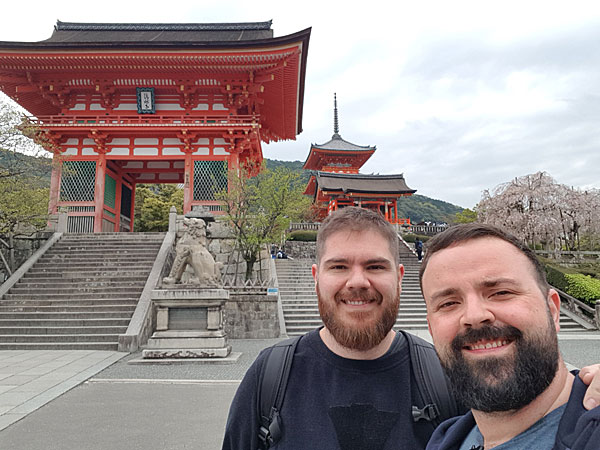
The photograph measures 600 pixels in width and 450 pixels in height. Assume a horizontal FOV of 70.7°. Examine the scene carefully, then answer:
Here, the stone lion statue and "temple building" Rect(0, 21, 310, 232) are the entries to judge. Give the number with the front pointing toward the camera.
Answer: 1

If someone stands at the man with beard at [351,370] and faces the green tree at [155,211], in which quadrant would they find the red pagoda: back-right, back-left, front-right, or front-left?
front-right

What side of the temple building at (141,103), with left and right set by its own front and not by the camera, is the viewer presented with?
front

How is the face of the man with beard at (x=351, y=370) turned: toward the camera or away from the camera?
toward the camera

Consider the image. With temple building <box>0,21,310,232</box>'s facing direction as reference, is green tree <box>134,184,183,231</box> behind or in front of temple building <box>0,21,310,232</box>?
behind

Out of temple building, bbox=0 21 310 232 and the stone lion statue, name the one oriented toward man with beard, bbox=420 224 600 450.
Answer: the temple building

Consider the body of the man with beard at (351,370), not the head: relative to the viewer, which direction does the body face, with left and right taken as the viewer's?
facing the viewer

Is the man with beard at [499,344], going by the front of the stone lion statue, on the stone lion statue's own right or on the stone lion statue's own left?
on the stone lion statue's own left

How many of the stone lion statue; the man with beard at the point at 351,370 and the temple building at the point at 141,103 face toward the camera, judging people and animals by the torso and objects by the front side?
2
